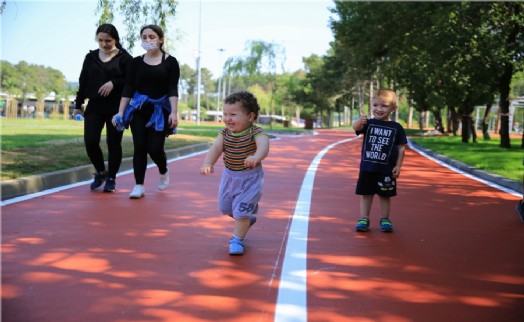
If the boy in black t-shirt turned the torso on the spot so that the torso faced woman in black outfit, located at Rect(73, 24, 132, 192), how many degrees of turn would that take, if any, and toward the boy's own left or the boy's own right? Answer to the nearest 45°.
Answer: approximately 90° to the boy's own right

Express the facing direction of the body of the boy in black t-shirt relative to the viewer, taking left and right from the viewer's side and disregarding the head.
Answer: facing the viewer

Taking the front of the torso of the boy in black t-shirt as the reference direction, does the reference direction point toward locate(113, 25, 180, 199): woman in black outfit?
no
